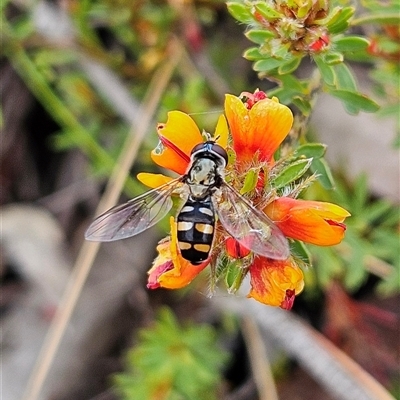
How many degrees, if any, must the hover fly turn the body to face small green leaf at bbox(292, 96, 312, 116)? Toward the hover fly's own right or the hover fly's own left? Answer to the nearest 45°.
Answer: approximately 45° to the hover fly's own right

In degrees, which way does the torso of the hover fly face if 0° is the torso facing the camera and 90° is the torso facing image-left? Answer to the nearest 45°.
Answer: approximately 180°
